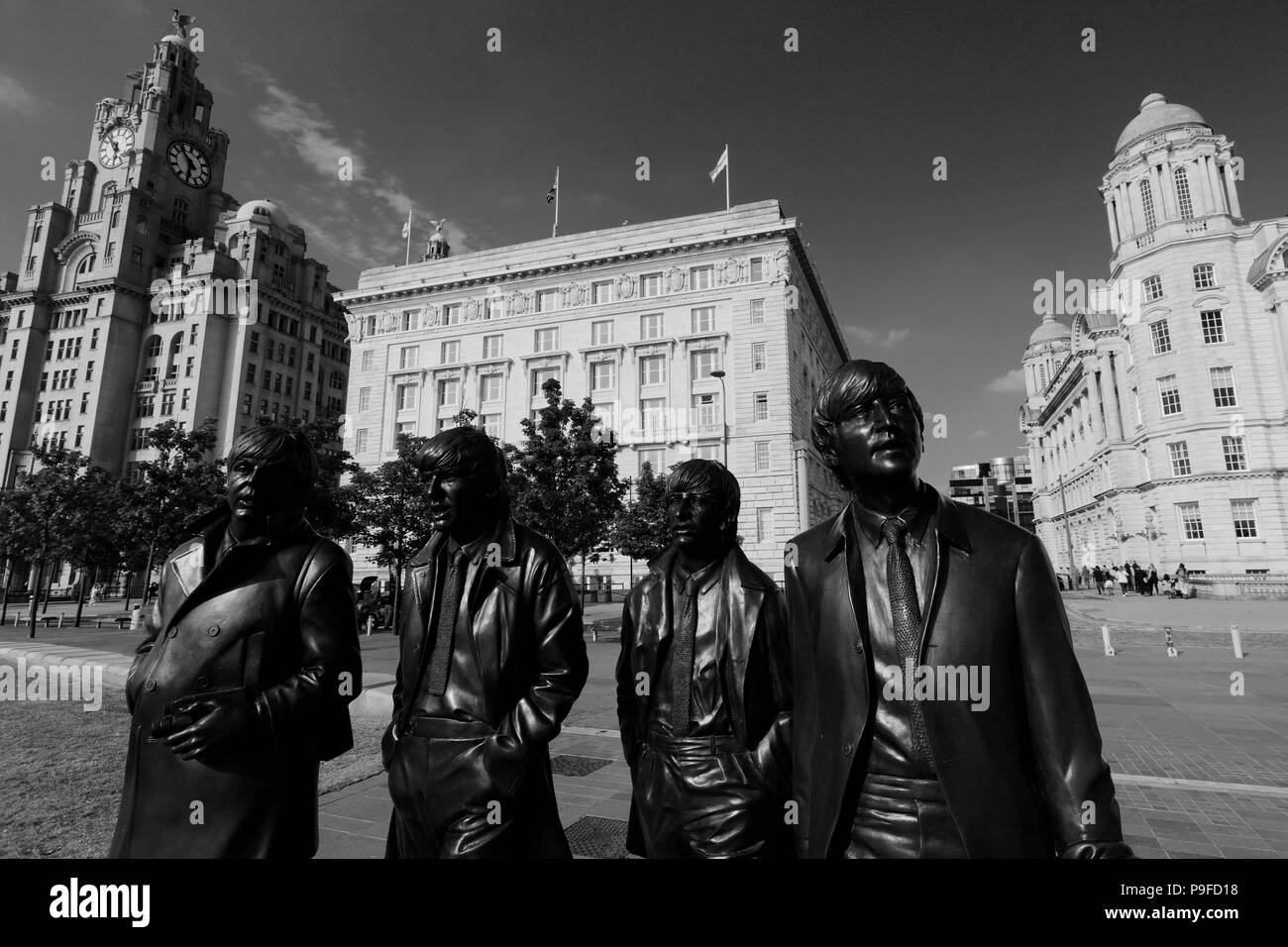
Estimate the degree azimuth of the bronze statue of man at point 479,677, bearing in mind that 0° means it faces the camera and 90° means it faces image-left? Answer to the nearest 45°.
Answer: approximately 45°

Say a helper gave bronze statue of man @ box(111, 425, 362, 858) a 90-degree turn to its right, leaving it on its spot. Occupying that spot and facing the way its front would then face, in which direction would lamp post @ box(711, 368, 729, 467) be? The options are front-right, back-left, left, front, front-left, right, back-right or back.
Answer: right

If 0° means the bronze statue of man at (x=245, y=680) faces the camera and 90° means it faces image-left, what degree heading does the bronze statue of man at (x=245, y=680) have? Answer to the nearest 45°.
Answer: approximately 45°

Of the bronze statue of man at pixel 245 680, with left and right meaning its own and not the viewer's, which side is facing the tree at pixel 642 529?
back

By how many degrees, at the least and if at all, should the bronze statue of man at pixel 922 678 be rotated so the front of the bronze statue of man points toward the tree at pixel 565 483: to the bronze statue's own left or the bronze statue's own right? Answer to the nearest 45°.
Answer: approximately 135° to the bronze statue's own right

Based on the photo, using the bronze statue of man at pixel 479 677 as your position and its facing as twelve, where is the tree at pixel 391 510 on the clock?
The tree is roughly at 4 o'clock from the bronze statue of man.
